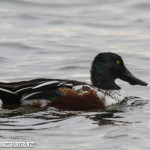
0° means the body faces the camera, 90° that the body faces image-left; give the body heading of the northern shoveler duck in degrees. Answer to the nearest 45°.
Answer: approximately 270°
